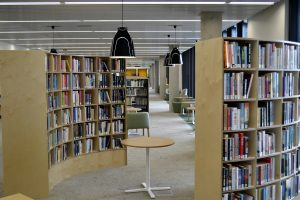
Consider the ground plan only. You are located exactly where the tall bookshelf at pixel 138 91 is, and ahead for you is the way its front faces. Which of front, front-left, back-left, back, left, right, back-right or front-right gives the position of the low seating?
back-left

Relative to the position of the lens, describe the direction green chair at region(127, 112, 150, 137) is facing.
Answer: facing away from the viewer

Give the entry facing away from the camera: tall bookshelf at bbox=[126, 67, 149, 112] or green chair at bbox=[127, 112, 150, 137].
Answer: the green chair

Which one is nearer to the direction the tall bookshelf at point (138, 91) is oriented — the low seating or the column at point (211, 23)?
the column

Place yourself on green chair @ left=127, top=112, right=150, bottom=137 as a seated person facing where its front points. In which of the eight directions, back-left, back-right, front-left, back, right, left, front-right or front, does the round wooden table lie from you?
back

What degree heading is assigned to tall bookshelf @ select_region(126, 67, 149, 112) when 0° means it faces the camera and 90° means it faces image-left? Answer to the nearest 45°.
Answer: approximately 0°

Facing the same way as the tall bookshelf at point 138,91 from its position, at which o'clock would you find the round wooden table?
The round wooden table is roughly at 12 o'clock from the tall bookshelf.
